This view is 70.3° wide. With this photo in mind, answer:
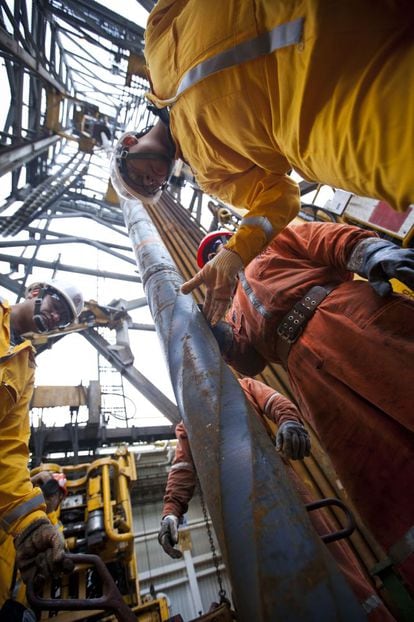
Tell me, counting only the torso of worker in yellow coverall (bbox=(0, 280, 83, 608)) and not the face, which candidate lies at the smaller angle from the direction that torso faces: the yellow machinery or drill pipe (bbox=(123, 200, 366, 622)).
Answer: the drill pipe

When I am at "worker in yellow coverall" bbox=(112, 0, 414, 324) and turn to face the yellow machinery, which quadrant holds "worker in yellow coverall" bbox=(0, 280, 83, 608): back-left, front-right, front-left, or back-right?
front-left

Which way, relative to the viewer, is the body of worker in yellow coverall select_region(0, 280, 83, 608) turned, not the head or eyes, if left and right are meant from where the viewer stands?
facing the viewer and to the right of the viewer

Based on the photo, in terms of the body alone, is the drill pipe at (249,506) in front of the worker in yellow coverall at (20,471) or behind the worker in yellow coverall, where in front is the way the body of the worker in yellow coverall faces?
in front

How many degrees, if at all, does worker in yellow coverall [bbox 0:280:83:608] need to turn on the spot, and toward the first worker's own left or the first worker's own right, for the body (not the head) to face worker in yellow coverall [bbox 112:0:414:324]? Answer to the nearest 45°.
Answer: approximately 45° to the first worker's own right

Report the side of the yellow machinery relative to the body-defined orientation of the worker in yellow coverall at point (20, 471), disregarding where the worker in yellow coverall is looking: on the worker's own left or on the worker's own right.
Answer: on the worker's own left
